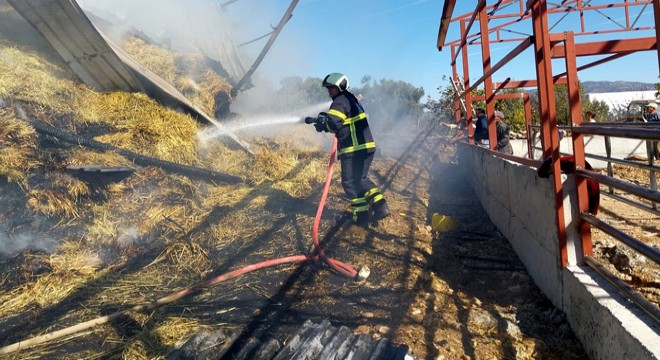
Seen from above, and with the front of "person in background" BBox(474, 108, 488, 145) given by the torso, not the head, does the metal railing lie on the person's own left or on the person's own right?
on the person's own left

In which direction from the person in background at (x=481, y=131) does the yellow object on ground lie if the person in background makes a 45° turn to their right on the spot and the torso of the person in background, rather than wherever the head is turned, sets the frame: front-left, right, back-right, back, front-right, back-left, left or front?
back-left

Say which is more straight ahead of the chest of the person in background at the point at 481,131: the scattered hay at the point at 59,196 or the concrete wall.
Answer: the scattered hay

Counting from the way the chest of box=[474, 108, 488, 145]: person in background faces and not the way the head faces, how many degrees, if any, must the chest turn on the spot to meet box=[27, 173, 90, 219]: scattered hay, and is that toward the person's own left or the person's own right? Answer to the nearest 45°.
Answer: approximately 45° to the person's own left

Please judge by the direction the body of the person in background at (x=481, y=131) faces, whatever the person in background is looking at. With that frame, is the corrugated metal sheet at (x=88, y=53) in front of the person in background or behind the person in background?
in front
